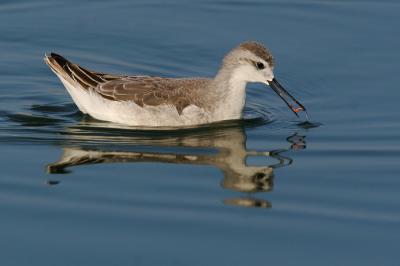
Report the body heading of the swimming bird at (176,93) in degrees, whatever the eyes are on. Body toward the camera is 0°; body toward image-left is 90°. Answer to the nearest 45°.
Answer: approximately 270°
